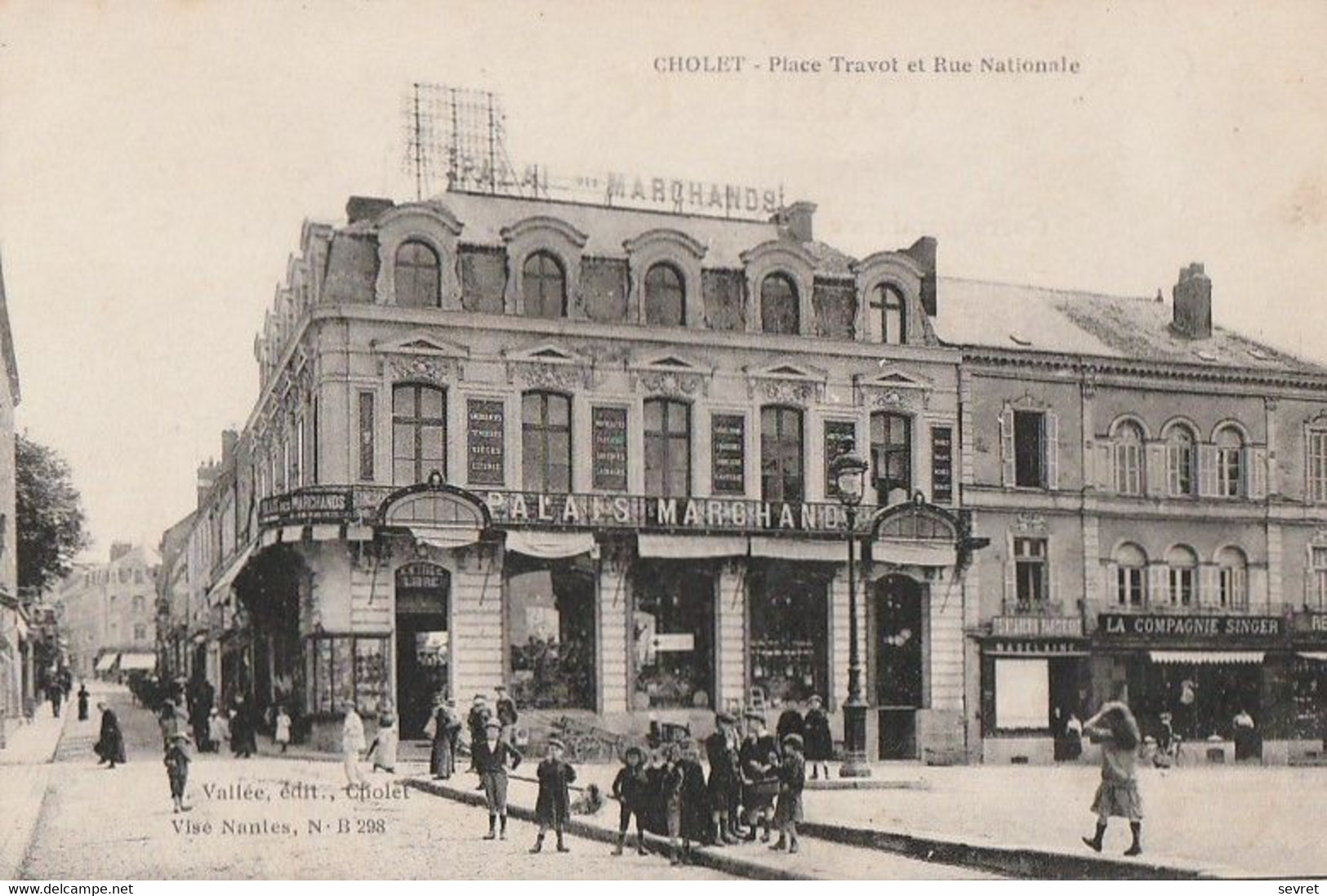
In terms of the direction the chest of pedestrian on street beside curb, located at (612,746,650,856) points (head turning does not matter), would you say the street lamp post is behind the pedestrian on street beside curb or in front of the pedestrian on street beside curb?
behind

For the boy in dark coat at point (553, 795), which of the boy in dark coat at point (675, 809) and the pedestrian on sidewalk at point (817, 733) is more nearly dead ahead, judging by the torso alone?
the boy in dark coat

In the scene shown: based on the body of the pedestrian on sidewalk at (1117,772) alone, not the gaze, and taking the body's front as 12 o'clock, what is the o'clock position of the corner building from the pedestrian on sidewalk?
The corner building is roughly at 2 o'clock from the pedestrian on sidewalk.

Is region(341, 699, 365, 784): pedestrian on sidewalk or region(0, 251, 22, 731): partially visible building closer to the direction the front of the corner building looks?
the pedestrian on sidewalk

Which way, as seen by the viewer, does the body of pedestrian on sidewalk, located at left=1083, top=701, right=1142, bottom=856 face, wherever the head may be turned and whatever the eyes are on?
to the viewer's left

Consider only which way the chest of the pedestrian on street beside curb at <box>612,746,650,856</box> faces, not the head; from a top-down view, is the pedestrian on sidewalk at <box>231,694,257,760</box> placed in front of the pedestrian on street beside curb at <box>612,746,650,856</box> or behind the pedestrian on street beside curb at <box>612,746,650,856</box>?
behind

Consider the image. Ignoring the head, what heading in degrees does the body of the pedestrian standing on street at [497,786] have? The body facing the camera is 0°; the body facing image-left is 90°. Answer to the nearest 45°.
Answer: approximately 0°

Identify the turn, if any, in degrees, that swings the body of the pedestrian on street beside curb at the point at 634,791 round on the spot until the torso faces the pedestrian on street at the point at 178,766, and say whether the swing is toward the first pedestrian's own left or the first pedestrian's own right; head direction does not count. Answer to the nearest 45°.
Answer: approximately 135° to the first pedestrian's own right

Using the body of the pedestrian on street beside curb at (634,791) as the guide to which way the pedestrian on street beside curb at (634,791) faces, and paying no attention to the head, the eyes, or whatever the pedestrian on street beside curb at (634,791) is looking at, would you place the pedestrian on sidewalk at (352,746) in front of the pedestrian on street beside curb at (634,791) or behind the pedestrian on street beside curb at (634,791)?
behind
